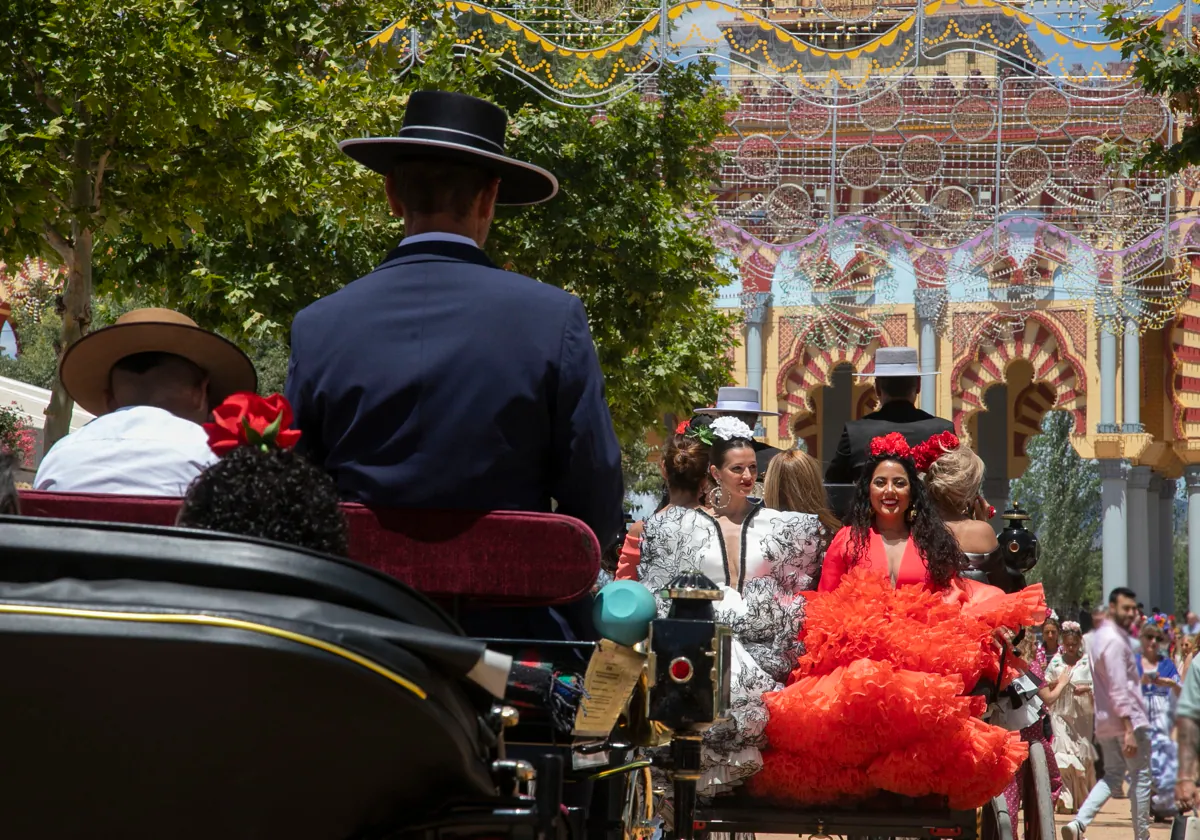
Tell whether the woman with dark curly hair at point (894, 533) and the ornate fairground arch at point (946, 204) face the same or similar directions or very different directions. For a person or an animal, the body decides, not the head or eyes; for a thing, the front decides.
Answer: same or similar directions

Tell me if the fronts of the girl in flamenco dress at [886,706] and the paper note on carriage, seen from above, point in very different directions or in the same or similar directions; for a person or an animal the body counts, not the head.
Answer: same or similar directions

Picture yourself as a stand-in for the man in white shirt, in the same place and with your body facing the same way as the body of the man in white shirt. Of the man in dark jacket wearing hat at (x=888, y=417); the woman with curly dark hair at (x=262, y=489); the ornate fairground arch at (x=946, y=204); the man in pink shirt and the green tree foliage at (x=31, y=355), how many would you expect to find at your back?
1

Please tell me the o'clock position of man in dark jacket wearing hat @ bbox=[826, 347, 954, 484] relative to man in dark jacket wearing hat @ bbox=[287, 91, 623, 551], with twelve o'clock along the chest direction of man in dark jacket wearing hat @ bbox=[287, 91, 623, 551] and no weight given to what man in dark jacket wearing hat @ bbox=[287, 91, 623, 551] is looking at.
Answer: man in dark jacket wearing hat @ bbox=[826, 347, 954, 484] is roughly at 1 o'clock from man in dark jacket wearing hat @ bbox=[287, 91, 623, 551].

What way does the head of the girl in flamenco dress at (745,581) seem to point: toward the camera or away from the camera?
toward the camera

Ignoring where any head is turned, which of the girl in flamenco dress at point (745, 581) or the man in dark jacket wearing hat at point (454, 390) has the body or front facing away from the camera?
the man in dark jacket wearing hat

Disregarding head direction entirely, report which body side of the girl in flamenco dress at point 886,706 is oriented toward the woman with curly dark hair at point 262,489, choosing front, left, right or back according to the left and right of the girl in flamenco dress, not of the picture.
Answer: front

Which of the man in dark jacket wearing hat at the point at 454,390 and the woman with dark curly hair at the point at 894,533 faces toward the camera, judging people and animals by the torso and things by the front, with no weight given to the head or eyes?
the woman with dark curly hair

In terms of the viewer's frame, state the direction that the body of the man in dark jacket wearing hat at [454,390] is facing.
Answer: away from the camera

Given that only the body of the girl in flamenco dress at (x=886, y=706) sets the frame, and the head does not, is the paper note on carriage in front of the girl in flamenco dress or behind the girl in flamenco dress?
in front

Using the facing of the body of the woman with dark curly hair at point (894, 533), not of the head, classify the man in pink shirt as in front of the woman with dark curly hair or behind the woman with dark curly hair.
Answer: behind

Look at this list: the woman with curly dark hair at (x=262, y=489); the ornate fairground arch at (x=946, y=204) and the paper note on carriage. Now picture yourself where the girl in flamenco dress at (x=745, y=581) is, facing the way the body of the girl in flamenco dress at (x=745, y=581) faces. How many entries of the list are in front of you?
2

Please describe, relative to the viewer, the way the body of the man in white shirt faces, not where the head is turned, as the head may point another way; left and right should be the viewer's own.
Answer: facing away from the viewer

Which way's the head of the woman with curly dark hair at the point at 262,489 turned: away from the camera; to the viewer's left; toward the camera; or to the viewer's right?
away from the camera

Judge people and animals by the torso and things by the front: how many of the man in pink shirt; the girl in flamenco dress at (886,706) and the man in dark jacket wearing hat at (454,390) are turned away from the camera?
1

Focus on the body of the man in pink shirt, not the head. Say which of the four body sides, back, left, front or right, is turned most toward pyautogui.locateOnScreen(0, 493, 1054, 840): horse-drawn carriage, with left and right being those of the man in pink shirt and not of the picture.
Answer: right

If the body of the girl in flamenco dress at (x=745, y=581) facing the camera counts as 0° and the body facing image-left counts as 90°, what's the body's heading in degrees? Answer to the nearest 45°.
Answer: approximately 0°

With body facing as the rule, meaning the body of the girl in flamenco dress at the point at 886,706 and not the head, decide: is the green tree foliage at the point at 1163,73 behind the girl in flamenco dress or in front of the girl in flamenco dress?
behind

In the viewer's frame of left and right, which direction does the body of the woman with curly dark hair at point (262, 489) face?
facing away from the viewer

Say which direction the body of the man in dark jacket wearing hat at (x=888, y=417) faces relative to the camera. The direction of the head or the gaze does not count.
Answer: away from the camera

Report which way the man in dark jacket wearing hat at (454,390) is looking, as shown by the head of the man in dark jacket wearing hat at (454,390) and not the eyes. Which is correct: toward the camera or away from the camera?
away from the camera

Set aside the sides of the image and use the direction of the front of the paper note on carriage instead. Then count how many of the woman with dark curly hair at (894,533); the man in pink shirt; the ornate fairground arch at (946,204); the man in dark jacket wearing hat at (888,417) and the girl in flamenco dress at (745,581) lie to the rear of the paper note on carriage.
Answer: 5

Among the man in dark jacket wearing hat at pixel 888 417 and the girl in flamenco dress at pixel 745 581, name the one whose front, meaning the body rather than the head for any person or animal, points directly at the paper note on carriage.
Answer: the girl in flamenco dress
